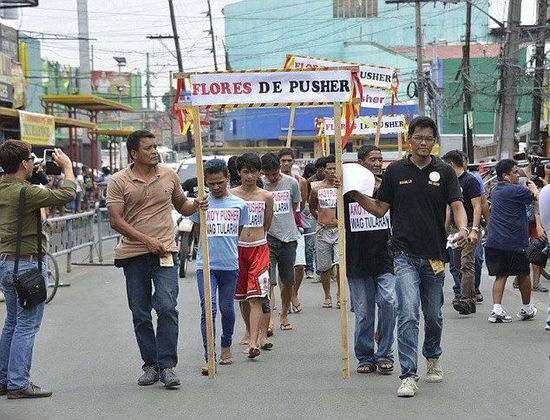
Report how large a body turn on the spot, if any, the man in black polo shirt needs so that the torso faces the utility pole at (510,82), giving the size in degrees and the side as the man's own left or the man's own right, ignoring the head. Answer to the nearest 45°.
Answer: approximately 180°

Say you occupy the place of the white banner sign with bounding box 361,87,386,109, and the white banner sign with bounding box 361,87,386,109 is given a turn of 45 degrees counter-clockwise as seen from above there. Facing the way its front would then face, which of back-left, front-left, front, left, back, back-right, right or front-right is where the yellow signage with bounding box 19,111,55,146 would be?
back

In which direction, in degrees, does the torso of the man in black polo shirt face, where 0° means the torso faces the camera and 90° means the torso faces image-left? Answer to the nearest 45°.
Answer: approximately 0°

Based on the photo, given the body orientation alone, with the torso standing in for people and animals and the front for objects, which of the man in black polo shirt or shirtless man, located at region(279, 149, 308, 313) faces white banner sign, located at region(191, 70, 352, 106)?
the shirtless man

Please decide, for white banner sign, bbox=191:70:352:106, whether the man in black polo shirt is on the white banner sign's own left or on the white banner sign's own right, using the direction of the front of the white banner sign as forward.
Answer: on the white banner sign's own left

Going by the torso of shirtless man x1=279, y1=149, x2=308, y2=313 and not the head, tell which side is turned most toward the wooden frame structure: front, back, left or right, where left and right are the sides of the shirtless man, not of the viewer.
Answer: front

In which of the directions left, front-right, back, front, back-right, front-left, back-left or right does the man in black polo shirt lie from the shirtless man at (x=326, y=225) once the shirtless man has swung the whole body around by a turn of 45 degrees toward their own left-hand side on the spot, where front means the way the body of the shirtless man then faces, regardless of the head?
front-right

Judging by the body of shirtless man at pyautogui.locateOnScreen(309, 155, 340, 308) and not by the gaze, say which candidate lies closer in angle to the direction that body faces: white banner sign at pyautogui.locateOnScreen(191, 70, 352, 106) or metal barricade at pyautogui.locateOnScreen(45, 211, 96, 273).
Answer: the white banner sign

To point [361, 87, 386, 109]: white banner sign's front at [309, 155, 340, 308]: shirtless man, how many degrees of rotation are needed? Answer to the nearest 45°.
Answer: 0° — it already faces them

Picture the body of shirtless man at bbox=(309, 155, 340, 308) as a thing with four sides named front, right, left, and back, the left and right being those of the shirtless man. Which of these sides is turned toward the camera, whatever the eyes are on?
front
